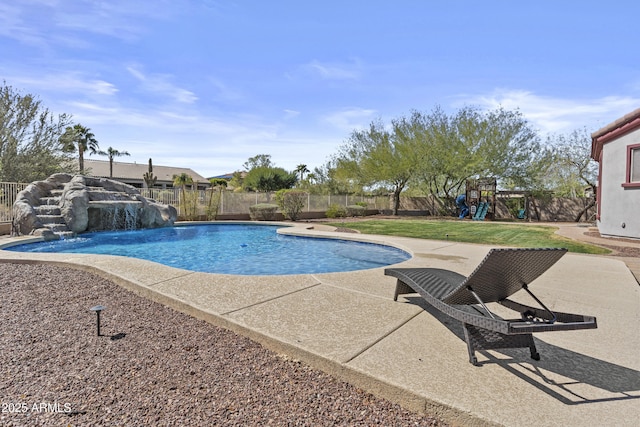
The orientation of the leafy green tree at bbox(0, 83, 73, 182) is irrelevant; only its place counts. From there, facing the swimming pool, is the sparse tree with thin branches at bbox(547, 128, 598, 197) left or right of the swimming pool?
left

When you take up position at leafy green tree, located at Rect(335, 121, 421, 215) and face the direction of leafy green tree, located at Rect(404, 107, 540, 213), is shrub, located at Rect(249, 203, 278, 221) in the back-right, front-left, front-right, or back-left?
back-right

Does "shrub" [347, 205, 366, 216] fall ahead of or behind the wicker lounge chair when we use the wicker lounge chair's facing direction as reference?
ahead

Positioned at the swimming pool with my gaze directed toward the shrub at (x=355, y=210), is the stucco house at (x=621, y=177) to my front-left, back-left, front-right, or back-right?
front-right

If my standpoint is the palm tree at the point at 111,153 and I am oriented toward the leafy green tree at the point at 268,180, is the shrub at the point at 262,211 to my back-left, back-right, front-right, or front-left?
front-right

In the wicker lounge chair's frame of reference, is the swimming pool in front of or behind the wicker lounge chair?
in front

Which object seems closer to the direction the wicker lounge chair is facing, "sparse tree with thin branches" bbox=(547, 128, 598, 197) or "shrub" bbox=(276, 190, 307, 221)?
the shrub

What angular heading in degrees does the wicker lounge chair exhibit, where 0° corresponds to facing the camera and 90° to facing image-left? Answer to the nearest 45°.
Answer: approximately 135°
